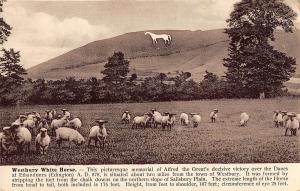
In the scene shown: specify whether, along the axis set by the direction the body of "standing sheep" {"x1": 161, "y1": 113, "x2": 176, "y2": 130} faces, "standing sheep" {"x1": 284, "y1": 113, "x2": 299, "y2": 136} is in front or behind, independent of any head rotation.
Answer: in front

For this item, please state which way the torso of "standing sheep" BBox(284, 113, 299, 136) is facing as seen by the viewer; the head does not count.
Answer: toward the camera

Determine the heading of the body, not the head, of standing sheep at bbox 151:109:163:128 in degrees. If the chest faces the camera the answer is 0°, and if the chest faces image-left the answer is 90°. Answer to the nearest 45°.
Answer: approximately 45°

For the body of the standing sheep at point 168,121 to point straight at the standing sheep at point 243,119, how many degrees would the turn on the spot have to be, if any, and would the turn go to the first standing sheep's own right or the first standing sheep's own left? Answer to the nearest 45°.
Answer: approximately 45° to the first standing sheep's own left
